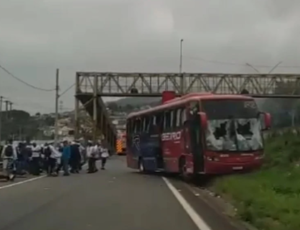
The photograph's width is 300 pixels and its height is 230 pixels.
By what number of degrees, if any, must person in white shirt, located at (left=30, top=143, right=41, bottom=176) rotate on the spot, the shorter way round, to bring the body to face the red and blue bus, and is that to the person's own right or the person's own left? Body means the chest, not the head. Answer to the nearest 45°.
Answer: approximately 135° to the person's own right

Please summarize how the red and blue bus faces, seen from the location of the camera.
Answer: facing the viewer and to the right of the viewer

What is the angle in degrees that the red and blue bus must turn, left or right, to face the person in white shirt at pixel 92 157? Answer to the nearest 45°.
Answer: approximately 180°

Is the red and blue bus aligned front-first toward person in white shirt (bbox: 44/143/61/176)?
no

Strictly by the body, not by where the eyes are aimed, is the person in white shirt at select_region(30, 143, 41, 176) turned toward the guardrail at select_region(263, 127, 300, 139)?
no

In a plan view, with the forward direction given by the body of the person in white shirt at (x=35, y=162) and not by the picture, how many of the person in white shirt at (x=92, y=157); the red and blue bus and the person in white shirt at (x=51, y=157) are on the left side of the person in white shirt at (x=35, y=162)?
0

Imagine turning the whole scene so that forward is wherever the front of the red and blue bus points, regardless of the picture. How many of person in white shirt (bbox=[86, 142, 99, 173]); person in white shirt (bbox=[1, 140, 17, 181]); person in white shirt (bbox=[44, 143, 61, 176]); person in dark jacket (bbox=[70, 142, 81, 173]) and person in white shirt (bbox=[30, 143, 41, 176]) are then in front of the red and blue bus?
0

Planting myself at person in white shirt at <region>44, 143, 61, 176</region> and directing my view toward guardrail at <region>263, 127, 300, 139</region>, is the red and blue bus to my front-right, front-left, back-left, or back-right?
front-right

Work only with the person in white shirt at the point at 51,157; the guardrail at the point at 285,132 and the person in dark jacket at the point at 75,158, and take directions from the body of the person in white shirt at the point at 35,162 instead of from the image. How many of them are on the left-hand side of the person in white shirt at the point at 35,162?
0

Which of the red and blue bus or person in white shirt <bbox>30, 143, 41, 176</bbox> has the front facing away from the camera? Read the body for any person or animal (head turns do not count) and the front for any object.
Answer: the person in white shirt

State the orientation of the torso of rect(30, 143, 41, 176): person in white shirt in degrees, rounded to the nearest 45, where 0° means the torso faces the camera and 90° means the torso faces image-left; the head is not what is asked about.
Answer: approximately 180°

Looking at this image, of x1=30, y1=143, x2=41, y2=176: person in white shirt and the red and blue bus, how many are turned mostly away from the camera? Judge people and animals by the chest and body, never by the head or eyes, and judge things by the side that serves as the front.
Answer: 1

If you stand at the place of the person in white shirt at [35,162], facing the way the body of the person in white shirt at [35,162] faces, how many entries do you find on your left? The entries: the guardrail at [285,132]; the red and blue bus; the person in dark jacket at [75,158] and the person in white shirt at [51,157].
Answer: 0
